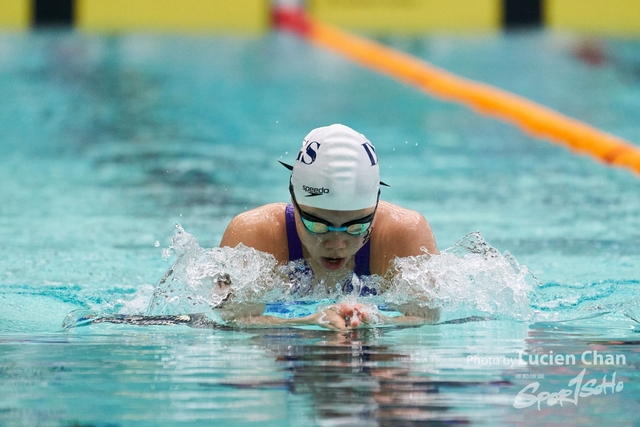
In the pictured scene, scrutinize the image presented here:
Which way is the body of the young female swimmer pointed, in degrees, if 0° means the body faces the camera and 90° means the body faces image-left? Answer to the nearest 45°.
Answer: approximately 0°

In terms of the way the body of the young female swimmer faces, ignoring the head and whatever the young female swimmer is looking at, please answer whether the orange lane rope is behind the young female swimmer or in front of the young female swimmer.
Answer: behind
